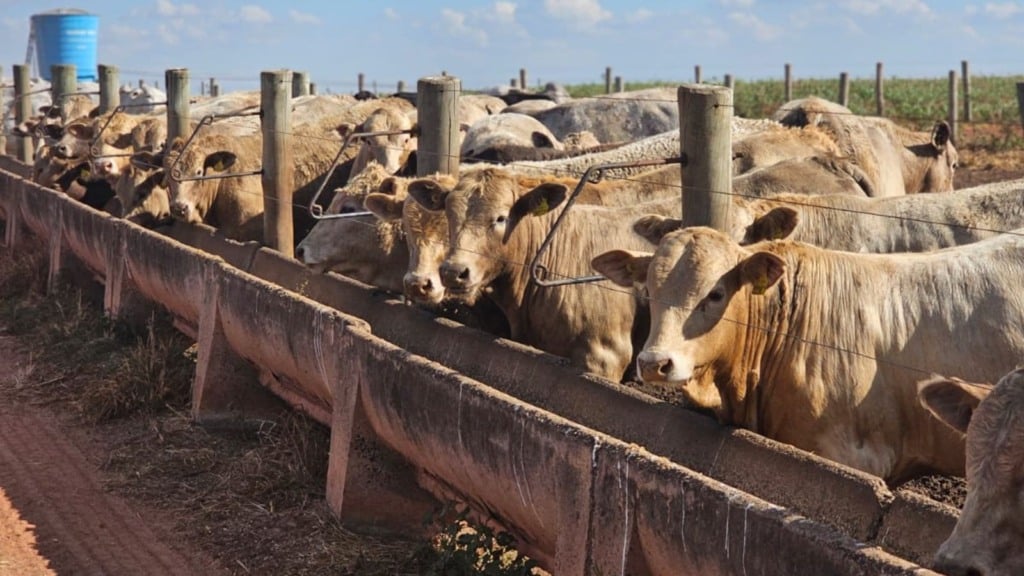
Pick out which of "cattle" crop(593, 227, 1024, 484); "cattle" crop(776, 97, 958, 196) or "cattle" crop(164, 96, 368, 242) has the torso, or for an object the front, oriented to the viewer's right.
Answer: "cattle" crop(776, 97, 958, 196)

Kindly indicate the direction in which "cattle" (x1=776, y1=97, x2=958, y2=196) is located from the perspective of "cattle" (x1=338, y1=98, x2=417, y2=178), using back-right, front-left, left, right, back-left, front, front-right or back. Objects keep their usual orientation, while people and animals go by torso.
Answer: left

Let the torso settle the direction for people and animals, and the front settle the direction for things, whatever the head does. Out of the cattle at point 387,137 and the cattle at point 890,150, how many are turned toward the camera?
1

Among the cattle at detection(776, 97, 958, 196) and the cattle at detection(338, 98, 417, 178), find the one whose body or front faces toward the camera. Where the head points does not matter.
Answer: the cattle at detection(338, 98, 417, 178)

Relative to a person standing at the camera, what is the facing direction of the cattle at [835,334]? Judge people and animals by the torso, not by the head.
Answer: facing the viewer and to the left of the viewer

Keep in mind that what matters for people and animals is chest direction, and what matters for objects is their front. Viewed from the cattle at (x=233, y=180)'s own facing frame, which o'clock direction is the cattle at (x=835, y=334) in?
the cattle at (x=835, y=334) is roughly at 10 o'clock from the cattle at (x=233, y=180).

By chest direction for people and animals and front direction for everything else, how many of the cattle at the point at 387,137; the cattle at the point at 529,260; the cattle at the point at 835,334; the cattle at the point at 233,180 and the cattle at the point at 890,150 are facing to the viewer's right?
1

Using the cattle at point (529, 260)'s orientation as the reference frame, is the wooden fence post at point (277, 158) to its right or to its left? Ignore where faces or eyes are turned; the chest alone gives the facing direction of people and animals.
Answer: on its right

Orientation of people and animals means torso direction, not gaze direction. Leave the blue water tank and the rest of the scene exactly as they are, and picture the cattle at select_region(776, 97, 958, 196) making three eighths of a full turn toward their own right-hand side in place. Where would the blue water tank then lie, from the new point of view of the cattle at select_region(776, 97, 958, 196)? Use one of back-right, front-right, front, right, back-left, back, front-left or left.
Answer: right

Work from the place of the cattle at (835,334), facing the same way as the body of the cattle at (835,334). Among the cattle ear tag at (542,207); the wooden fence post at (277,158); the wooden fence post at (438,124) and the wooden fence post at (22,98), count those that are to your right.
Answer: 4

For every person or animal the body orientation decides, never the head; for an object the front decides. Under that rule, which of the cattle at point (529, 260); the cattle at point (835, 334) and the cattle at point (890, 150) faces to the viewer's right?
the cattle at point (890, 150)

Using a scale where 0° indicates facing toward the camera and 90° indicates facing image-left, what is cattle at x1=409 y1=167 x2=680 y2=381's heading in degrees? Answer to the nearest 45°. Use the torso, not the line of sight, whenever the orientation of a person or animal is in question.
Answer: approximately 45°

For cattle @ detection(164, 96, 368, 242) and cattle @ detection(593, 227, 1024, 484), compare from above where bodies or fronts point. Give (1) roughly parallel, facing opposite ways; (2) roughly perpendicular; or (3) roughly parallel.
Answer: roughly parallel

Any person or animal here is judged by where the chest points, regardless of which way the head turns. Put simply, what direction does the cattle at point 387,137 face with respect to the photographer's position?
facing the viewer
